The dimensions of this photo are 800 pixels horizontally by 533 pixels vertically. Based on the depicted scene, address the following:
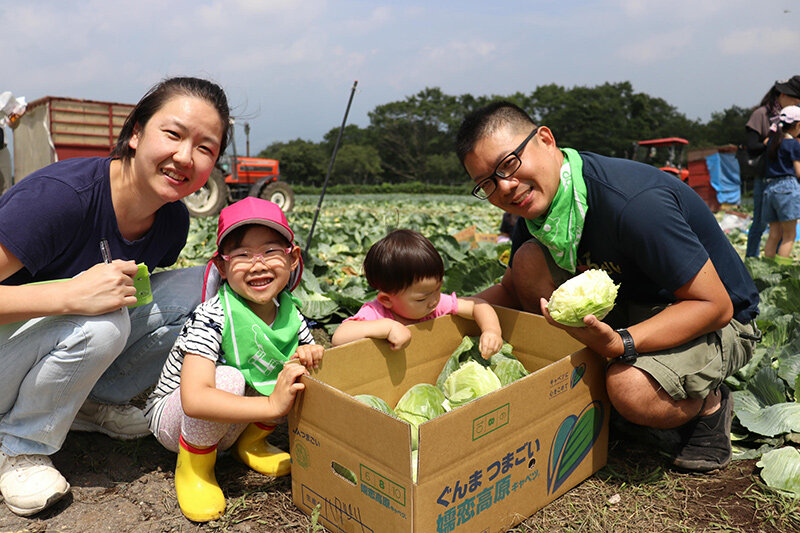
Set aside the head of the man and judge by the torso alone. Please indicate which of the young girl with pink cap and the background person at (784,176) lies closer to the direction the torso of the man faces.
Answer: the young girl with pink cap

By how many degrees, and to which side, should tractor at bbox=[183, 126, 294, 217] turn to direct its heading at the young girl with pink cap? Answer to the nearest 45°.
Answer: approximately 90° to its right

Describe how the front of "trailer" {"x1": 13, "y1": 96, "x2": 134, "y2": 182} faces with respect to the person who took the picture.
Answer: facing away from the viewer and to the right of the viewer

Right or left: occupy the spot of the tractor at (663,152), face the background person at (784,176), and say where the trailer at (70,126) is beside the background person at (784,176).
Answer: right

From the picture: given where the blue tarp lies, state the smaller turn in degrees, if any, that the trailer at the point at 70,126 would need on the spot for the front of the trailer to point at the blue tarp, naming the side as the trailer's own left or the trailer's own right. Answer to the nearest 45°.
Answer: approximately 45° to the trailer's own right

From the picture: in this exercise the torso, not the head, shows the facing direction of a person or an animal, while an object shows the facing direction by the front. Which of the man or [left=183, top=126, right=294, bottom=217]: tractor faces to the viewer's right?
the tractor

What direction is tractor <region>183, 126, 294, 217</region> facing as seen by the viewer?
to the viewer's right

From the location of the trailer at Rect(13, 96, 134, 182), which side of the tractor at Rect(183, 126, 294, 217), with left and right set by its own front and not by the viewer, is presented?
back

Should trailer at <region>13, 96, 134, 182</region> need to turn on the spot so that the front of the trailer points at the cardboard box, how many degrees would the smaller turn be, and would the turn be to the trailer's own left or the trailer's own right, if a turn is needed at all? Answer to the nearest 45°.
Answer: approximately 135° to the trailer's own right

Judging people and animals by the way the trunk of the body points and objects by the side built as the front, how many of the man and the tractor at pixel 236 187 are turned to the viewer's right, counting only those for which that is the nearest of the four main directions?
1

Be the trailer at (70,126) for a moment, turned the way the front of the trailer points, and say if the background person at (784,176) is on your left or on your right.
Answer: on your right
